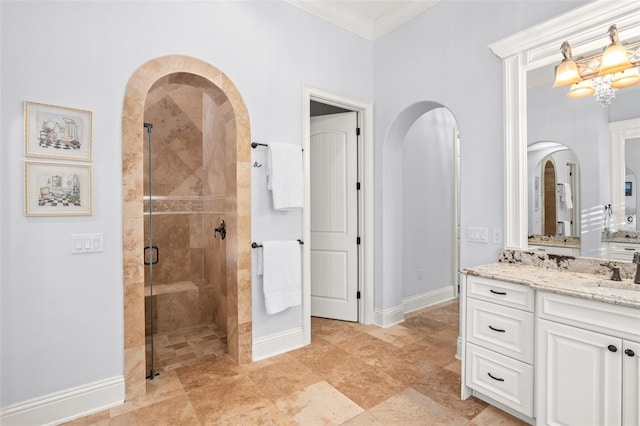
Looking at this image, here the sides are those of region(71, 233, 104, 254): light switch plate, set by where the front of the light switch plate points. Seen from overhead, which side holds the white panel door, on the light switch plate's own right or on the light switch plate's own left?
on the light switch plate's own left

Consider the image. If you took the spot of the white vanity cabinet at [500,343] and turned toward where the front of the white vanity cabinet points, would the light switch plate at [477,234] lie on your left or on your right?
on your right

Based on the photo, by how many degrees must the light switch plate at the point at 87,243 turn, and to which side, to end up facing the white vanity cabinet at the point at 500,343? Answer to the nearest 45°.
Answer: approximately 45° to its left

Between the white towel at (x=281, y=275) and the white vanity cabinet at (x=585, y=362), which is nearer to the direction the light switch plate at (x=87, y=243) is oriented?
the white vanity cabinet

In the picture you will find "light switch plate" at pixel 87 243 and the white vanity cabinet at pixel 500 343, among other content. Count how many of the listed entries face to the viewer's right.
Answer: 0

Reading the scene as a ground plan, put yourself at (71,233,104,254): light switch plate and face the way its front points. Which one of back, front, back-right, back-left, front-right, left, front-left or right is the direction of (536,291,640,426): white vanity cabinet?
front-left

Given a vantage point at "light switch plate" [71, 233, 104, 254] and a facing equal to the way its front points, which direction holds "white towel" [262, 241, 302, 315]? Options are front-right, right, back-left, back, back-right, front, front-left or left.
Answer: left

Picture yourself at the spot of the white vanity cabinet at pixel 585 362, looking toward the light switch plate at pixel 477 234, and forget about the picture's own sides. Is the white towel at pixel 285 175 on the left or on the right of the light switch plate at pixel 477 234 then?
left

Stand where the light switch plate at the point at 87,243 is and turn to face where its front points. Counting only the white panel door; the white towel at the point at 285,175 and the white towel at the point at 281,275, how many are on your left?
3

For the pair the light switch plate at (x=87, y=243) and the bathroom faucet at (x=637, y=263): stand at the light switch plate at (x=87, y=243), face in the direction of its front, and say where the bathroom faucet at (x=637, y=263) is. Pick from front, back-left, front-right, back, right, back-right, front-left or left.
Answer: front-left

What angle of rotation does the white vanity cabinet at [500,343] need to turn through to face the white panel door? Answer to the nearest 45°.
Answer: approximately 90° to its right

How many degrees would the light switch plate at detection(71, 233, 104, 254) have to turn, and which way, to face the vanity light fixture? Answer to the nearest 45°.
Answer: approximately 45° to its left

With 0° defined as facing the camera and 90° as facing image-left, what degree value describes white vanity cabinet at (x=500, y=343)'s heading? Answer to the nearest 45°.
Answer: approximately 45°
